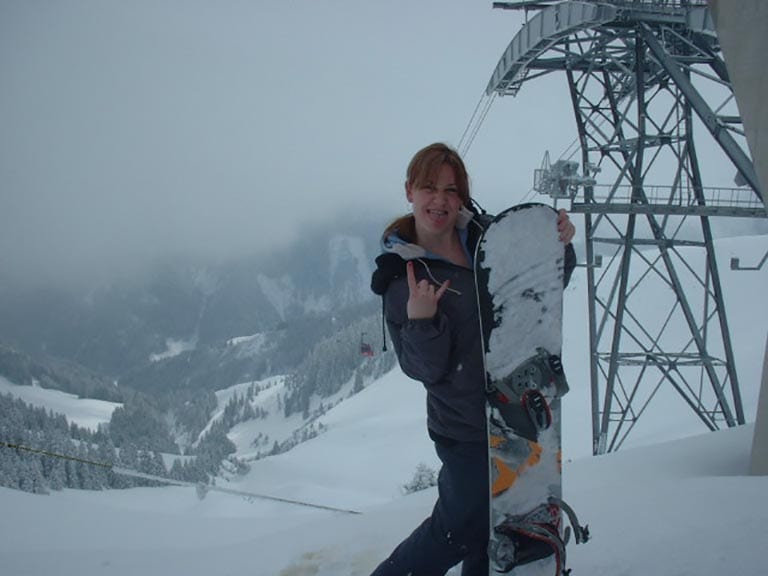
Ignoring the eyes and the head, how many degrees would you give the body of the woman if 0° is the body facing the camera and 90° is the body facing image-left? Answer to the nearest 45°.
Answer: approximately 0°
